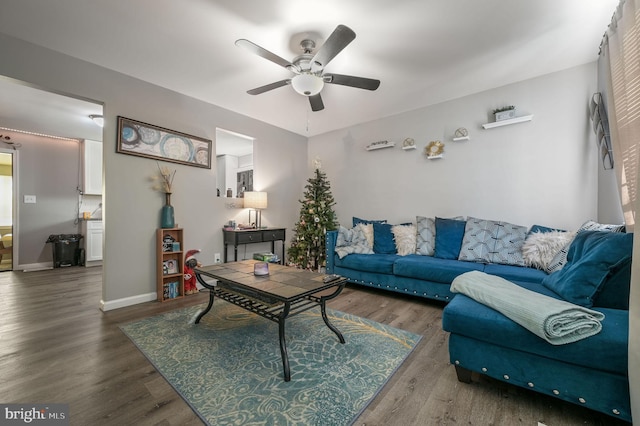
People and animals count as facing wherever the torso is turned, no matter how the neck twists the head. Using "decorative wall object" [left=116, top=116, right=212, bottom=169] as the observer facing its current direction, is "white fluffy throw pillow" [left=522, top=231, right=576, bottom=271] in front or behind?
in front

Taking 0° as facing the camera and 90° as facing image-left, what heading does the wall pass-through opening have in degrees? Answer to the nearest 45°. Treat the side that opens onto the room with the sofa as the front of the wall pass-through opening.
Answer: approximately 315°

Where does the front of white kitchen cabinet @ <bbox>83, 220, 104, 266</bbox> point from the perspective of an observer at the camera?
facing the viewer

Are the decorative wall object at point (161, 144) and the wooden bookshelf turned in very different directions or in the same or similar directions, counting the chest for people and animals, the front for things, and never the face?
same or similar directions

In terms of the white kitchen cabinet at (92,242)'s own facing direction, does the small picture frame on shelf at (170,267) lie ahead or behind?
ahead

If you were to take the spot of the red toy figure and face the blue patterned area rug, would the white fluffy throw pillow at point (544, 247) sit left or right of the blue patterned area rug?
left

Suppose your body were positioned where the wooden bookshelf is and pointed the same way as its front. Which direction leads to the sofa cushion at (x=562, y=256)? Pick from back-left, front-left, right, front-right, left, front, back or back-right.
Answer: front

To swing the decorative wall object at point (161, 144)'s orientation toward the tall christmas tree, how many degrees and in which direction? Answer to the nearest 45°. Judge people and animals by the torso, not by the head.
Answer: approximately 45° to its left

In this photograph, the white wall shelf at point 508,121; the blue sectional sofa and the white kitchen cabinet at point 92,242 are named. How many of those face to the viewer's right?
0

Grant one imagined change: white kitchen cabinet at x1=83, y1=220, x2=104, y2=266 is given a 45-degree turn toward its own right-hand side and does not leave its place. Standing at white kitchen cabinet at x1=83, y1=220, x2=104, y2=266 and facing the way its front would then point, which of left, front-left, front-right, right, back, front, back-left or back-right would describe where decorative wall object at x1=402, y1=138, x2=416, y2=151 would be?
left

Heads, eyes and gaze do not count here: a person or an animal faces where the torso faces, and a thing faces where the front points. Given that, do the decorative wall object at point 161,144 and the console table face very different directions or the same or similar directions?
same or similar directions

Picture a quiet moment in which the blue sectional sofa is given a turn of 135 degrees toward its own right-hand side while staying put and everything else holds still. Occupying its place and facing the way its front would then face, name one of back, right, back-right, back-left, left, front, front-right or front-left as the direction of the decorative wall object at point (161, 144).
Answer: left

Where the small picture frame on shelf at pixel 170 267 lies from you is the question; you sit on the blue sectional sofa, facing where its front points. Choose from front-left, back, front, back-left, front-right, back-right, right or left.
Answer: front-right

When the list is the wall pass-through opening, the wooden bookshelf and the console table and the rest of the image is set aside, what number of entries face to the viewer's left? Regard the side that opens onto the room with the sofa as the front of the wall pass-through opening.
0

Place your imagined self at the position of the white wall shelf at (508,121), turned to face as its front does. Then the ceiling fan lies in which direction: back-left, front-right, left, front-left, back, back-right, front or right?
front

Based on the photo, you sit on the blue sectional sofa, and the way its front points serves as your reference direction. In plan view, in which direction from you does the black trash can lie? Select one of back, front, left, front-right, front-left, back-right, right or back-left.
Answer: front-right

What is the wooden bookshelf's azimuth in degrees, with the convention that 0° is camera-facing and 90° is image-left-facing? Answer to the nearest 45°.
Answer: approximately 315°

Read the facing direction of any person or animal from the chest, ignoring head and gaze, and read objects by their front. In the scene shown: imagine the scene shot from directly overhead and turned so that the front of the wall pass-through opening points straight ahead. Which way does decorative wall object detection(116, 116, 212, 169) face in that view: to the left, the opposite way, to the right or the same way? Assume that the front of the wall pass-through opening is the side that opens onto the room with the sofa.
the same way
